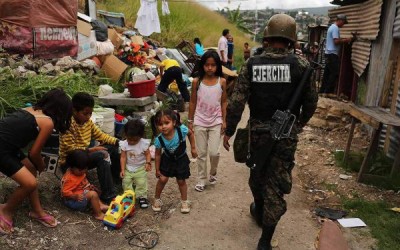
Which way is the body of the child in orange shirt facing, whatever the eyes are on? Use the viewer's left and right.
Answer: facing the viewer and to the right of the viewer

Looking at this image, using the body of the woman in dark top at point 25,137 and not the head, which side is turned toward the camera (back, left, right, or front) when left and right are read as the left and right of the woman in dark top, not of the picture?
right

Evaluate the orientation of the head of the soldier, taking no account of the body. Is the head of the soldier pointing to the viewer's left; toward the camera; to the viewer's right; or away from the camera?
away from the camera

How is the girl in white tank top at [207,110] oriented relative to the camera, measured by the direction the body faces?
toward the camera

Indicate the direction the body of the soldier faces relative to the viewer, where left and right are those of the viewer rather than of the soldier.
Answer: facing away from the viewer
